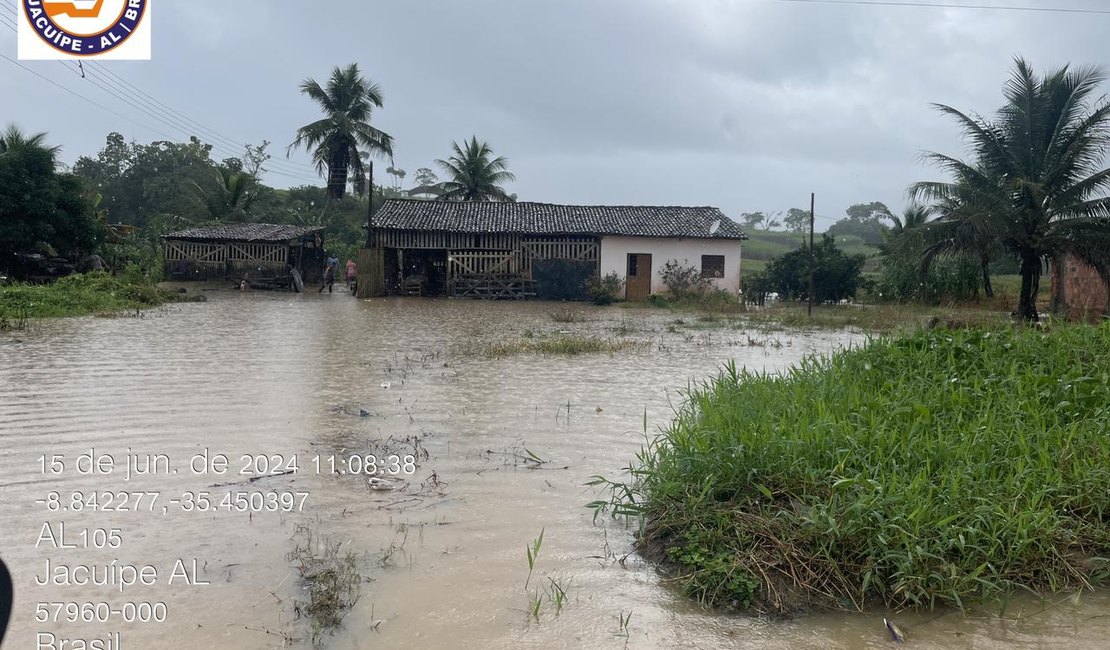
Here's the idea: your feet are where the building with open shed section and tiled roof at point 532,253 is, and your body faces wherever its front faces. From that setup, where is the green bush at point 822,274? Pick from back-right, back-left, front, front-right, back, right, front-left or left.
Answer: left

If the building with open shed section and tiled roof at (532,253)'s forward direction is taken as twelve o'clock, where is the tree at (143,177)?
The tree is roughly at 4 o'clock from the building with open shed section and tiled roof.

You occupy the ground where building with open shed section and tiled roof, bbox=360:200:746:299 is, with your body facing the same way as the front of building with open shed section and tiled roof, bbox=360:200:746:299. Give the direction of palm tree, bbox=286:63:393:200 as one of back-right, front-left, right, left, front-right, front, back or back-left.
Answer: back-right

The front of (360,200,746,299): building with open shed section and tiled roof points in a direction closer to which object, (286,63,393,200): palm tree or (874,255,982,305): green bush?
the green bush

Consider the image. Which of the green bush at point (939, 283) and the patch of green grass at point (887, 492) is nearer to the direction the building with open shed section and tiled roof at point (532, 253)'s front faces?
the patch of green grass

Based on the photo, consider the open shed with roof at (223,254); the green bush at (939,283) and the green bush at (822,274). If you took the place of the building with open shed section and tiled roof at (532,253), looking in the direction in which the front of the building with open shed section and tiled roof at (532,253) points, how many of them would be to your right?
1

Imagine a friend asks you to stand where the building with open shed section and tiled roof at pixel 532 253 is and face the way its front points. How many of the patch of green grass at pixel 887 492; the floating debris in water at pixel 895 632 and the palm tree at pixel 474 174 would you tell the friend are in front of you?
2

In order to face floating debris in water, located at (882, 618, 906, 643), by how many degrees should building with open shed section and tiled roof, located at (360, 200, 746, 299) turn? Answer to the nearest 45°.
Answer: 0° — it already faces it

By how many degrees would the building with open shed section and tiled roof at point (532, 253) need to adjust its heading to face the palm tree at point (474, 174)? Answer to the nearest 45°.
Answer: approximately 180°

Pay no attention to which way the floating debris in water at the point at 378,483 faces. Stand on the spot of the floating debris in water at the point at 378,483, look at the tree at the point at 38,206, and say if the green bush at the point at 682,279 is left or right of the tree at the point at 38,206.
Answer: right

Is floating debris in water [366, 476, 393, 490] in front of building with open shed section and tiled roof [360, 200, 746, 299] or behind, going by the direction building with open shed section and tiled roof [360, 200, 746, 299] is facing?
in front

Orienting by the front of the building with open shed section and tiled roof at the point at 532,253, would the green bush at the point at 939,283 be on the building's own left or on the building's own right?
on the building's own left

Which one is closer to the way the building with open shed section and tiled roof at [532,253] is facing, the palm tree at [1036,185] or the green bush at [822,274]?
the palm tree

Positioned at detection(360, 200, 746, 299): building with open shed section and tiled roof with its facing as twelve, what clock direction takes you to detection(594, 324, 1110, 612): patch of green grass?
The patch of green grass is roughly at 12 o'clock from the building with open shed section and tiled roof.

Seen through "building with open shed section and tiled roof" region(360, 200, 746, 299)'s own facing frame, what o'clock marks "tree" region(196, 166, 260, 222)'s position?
The tree is roughly at 4 o'clock from the building with open shed section and tiled roof.

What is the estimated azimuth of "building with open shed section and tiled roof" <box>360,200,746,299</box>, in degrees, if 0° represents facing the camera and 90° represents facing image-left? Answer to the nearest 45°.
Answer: approximately 0°

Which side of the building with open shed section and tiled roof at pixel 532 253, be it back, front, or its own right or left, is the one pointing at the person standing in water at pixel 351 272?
right

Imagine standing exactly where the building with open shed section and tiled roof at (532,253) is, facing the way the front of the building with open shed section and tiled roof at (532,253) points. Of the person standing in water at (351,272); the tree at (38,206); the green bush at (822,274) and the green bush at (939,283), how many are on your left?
2
